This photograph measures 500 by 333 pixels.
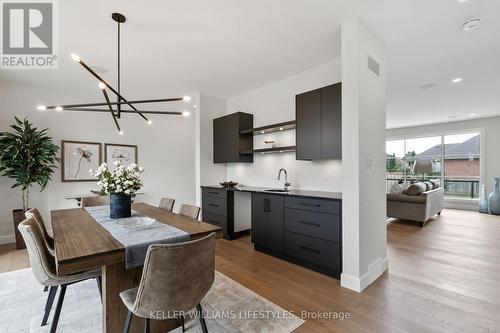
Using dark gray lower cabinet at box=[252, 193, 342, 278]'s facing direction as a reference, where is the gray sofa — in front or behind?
behind

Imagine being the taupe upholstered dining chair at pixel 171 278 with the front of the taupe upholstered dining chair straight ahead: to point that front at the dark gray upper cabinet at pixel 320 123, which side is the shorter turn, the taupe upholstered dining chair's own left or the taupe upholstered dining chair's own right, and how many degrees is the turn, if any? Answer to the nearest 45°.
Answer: approximately 90° to the taupe upholstered dining chair's own right

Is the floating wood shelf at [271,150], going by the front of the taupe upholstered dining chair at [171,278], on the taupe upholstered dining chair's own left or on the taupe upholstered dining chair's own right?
on the taupe upholstered dining chair's own right

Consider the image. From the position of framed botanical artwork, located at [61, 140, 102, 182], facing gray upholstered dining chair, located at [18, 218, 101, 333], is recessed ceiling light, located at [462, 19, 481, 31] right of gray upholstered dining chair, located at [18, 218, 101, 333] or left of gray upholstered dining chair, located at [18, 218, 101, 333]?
left

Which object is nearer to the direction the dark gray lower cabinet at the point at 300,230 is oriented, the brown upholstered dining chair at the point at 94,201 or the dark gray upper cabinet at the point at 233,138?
the brown upholstered dining chair

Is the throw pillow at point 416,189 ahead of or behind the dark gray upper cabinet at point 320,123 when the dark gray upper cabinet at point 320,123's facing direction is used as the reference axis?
behind

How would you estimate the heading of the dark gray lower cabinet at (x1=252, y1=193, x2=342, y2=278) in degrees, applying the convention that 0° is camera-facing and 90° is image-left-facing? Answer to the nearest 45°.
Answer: approximately 45°
